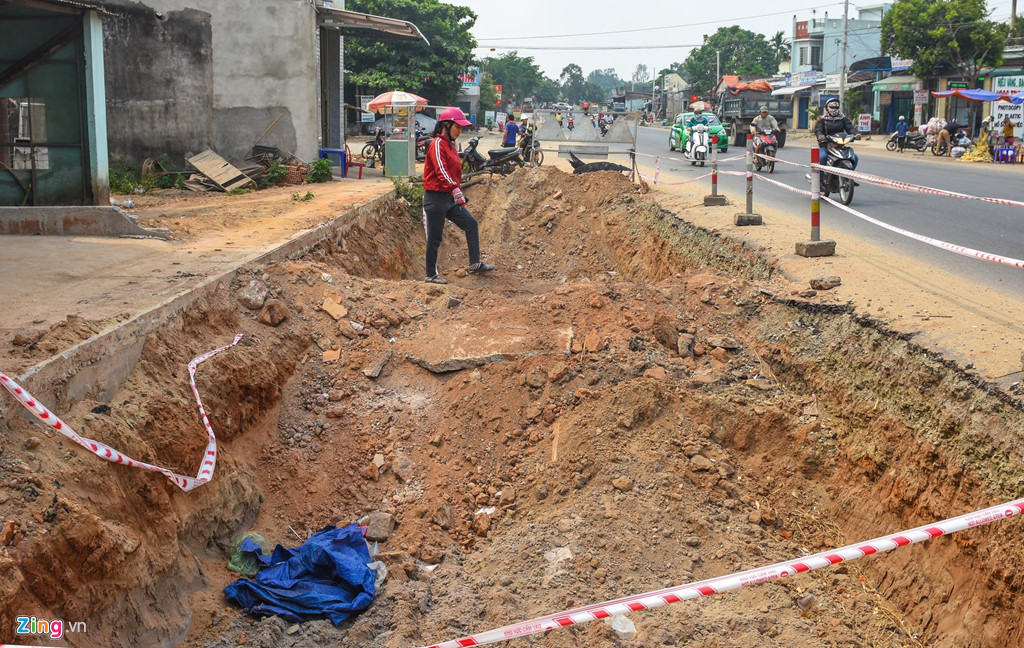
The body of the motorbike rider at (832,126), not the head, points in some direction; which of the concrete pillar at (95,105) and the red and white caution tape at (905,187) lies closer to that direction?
the red and white caution tape

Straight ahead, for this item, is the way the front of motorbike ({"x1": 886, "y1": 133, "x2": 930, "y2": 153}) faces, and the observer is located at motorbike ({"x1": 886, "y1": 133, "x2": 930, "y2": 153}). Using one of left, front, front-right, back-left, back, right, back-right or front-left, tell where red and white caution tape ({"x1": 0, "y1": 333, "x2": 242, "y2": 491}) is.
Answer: left

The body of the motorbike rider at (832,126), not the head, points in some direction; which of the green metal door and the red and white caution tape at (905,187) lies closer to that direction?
the red and white caution tape

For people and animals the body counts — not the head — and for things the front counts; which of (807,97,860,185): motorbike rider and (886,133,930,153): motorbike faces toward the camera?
the motorbike rider

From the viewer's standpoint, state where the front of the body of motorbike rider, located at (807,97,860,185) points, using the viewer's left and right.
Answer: facing the viewer

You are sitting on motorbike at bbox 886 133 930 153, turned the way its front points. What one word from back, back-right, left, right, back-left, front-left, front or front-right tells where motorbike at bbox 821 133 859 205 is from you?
left

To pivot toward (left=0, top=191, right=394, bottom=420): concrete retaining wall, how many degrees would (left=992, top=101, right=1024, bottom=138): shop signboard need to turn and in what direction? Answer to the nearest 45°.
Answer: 0° — it already faces it

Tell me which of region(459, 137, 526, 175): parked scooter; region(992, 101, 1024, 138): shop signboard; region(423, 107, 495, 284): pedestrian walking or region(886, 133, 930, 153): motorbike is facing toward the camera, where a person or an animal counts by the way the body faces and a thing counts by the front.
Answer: the shop signboard

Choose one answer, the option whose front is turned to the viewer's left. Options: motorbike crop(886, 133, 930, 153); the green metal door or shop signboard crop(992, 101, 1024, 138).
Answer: the motorbike

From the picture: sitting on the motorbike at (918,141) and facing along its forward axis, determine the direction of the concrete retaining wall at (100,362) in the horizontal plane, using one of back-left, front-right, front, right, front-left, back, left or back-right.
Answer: left

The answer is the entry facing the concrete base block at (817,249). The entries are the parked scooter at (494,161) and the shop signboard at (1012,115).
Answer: the shop signboard

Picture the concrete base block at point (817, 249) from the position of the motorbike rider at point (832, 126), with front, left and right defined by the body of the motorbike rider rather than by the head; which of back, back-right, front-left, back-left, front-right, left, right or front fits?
front

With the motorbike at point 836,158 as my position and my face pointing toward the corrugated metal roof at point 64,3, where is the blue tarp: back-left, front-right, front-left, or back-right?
front-left

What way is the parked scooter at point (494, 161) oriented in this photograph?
to the viewer's left

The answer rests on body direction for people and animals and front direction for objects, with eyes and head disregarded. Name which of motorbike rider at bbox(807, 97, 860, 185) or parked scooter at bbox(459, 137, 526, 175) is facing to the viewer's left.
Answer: the parked scooter

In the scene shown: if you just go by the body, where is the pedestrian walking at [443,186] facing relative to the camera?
to the viewer's right

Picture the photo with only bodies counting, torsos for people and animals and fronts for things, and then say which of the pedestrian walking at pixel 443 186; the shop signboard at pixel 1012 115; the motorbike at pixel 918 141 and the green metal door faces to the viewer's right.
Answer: the pedestrian walking

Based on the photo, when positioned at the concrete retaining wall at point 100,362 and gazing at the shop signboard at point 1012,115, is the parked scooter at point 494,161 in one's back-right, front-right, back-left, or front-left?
front-left

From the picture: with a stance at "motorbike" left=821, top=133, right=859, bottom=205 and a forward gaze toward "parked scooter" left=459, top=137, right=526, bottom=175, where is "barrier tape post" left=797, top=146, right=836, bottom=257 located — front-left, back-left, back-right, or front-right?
back-left

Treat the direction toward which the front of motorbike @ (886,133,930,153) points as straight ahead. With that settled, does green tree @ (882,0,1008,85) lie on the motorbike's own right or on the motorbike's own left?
on the motorbike's own right

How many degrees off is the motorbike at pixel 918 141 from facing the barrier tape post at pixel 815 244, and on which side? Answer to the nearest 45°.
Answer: approximately 90° to its left
